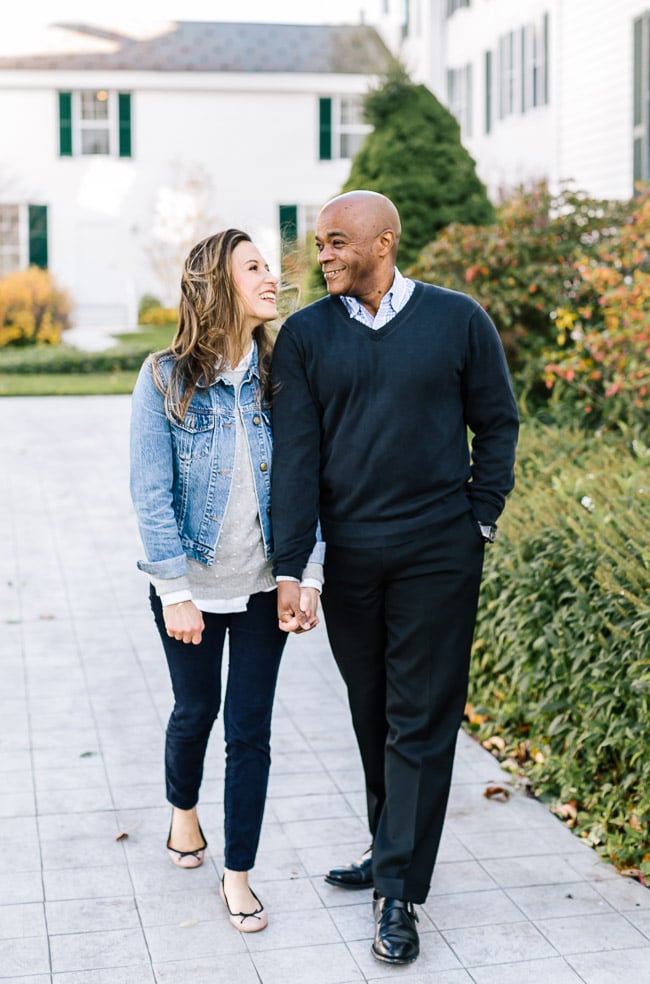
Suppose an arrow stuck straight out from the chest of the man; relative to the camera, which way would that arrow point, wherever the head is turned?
toward the camera

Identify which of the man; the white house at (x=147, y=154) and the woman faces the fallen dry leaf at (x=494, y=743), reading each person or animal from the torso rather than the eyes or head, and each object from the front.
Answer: the white house

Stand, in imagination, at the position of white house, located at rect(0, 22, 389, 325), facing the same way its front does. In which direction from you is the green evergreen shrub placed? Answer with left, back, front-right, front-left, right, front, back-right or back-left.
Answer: front

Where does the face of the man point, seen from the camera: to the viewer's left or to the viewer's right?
to the viewer's left

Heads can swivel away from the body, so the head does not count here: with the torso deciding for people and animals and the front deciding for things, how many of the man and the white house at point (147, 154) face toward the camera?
2

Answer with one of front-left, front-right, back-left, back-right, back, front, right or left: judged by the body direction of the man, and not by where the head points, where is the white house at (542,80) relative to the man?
back

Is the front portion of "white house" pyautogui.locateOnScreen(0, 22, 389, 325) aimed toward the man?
yes

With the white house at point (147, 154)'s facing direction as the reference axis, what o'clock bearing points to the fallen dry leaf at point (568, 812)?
The fallen dry leaf is roughly at 12 o'clock from the white house.

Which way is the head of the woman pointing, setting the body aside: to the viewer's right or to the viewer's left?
to the viewer's right

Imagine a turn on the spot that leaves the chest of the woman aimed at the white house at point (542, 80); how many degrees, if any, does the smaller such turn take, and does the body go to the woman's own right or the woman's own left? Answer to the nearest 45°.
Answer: approximately 135° to the woman's own left

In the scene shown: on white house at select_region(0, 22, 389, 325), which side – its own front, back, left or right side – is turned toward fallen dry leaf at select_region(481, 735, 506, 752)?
front

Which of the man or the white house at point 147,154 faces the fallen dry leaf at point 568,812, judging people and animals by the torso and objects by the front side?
the white house

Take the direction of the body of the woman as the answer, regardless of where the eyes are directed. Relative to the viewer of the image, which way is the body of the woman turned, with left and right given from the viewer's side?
facing the viewer and to the right of the viewer
